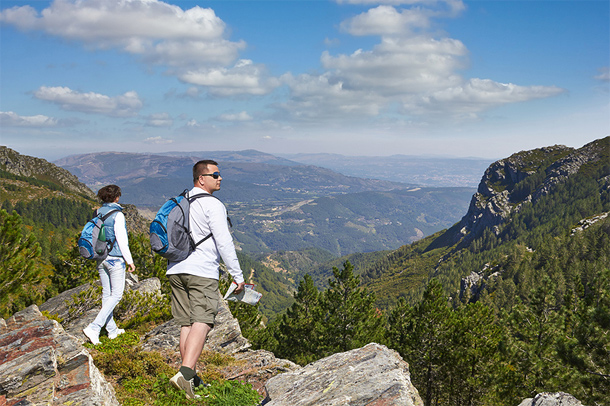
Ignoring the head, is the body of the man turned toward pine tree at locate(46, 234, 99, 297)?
no

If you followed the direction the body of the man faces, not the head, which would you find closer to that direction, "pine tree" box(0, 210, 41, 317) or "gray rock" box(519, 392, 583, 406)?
the gray rock

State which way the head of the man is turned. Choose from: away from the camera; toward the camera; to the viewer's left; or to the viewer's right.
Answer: to the viewer's right

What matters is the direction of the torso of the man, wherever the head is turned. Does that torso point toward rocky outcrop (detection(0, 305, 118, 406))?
no

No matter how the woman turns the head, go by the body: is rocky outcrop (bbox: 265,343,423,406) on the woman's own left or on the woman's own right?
on the woman's own right

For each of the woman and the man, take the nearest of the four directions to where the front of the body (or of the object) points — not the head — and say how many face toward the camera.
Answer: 0

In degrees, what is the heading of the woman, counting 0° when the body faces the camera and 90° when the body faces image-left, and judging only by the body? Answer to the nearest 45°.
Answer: approximately 225°

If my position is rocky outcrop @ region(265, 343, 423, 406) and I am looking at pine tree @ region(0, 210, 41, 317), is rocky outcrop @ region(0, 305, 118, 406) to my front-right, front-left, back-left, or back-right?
front-left

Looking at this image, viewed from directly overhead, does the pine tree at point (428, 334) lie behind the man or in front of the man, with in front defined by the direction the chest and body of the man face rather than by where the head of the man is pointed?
in front

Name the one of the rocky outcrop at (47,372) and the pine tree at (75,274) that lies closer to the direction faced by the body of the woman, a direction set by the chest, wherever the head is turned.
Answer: the pine tree

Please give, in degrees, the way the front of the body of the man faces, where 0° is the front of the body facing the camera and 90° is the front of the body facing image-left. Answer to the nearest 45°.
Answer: approximately 225°

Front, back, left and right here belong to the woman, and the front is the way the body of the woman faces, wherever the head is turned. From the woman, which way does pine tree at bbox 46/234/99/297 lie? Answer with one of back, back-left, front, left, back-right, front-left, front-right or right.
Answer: front-left

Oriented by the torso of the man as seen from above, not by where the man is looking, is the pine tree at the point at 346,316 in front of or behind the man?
in front

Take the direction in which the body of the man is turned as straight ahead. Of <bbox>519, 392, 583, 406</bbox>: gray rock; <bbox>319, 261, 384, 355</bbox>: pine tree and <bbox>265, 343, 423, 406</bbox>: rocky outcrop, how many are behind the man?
0

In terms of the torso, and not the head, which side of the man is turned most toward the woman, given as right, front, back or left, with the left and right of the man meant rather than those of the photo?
left

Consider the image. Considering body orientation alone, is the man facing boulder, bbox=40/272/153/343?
no
